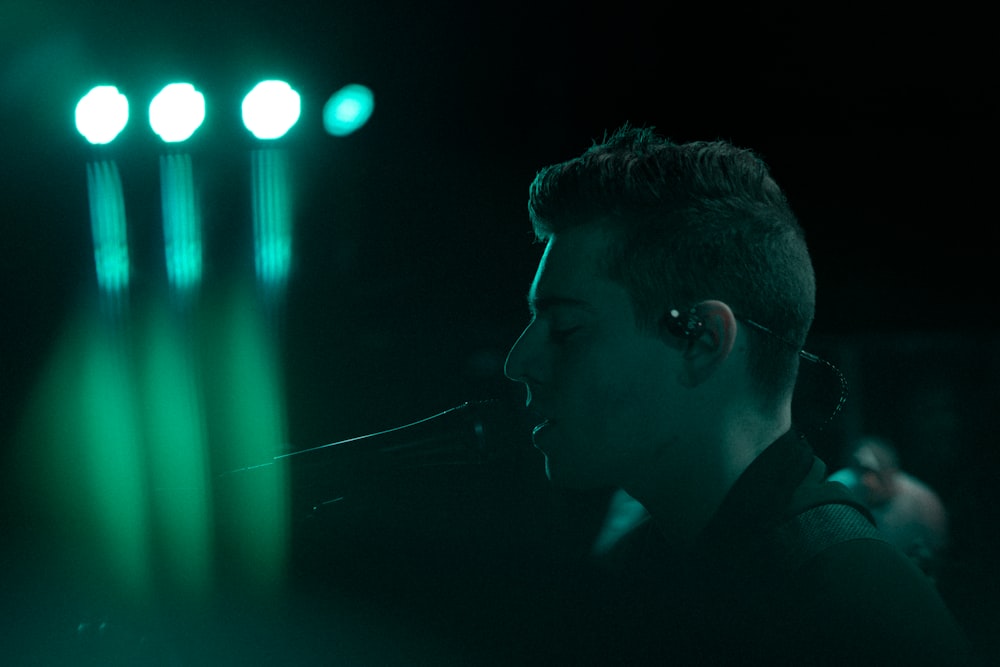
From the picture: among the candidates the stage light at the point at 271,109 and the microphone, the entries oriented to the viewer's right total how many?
1

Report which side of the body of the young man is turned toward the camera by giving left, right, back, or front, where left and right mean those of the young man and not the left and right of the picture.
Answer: left

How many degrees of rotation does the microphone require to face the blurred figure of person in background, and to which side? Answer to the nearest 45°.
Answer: approximately 45° to its left

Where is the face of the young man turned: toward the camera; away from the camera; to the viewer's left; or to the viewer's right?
to the viewer's left

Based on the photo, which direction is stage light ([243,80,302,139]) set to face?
toward the camera

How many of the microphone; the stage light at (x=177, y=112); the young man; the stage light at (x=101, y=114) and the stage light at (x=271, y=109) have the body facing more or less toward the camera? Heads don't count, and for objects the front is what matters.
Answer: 3

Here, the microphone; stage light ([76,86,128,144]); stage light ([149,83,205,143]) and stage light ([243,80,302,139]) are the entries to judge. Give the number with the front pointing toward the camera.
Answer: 3

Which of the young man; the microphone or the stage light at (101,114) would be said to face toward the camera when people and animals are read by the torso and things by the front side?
the stage light

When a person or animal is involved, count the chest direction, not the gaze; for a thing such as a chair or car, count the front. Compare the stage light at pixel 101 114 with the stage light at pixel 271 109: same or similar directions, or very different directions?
same or similar directions

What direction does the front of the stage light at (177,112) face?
toward the camera

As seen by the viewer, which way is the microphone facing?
to the viewer's right

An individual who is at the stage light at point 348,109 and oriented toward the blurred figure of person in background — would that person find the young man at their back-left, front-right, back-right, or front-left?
front-right

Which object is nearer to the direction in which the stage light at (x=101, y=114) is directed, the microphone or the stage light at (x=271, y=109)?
the microphone

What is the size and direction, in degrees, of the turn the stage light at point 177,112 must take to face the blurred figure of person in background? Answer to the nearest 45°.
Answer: approximately 45° to its left

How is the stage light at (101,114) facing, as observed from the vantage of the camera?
facing the viewer

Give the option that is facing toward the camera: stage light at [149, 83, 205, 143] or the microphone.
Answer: the stage light

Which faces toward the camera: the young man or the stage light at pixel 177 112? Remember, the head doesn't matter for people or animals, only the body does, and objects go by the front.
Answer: the stage light

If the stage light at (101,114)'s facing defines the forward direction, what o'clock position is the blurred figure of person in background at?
The blurred figure of person in background is roughly at 10 o'clock from the stage light.
